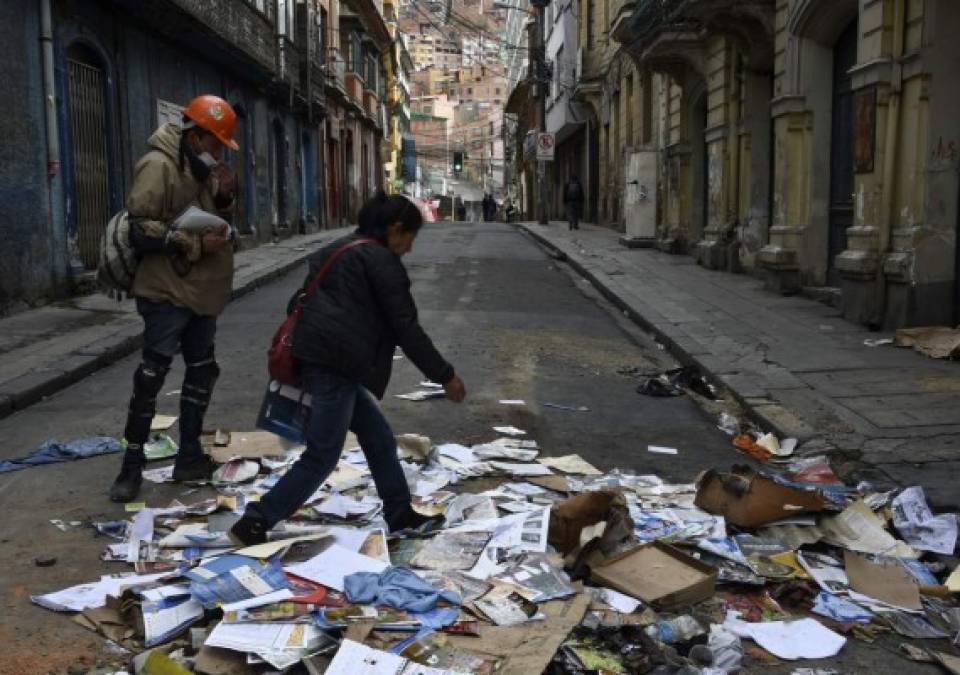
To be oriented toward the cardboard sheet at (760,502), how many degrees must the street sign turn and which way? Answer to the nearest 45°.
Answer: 0° — it already faces it

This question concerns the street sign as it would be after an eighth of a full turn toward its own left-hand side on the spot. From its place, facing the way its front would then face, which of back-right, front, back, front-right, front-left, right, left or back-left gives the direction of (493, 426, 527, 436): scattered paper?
front-right

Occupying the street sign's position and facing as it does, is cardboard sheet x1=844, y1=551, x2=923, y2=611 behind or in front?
in front

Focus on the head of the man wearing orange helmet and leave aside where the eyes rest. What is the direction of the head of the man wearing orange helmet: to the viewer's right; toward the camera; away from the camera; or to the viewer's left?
to the viewer's right

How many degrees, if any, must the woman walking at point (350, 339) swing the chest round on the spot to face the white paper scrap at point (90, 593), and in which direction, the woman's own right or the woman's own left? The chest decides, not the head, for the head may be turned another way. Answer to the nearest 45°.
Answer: approximately 180°

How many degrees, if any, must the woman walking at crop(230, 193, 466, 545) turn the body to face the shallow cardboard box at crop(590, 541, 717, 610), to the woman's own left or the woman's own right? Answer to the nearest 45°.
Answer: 0° — they already face it

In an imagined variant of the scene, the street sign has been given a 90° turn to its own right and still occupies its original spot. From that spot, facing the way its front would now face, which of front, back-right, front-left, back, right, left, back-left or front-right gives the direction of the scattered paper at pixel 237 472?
left

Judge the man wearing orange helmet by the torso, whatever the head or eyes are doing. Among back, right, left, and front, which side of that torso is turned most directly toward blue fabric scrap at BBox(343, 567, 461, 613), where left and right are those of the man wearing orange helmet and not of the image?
front

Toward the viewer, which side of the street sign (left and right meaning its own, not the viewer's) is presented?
front

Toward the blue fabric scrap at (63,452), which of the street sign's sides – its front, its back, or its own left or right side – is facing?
front

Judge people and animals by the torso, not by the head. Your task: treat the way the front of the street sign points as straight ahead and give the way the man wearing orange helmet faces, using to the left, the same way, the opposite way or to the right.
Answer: to the left

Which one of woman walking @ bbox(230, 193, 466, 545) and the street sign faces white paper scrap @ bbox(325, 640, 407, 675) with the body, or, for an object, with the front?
the street sign

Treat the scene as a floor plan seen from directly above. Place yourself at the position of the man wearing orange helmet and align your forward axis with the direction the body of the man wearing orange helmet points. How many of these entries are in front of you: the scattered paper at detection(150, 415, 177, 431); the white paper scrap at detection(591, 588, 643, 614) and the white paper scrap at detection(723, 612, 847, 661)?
2

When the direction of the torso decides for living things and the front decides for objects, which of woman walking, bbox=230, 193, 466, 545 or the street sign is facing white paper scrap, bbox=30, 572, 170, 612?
the street sign

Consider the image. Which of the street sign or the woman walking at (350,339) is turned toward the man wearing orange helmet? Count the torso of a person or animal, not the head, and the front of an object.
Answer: the street sign

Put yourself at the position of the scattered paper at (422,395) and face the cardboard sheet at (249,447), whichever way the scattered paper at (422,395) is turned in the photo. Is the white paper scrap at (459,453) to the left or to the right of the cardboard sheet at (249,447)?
left

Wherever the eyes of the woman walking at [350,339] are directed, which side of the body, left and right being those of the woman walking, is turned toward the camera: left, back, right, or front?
right
